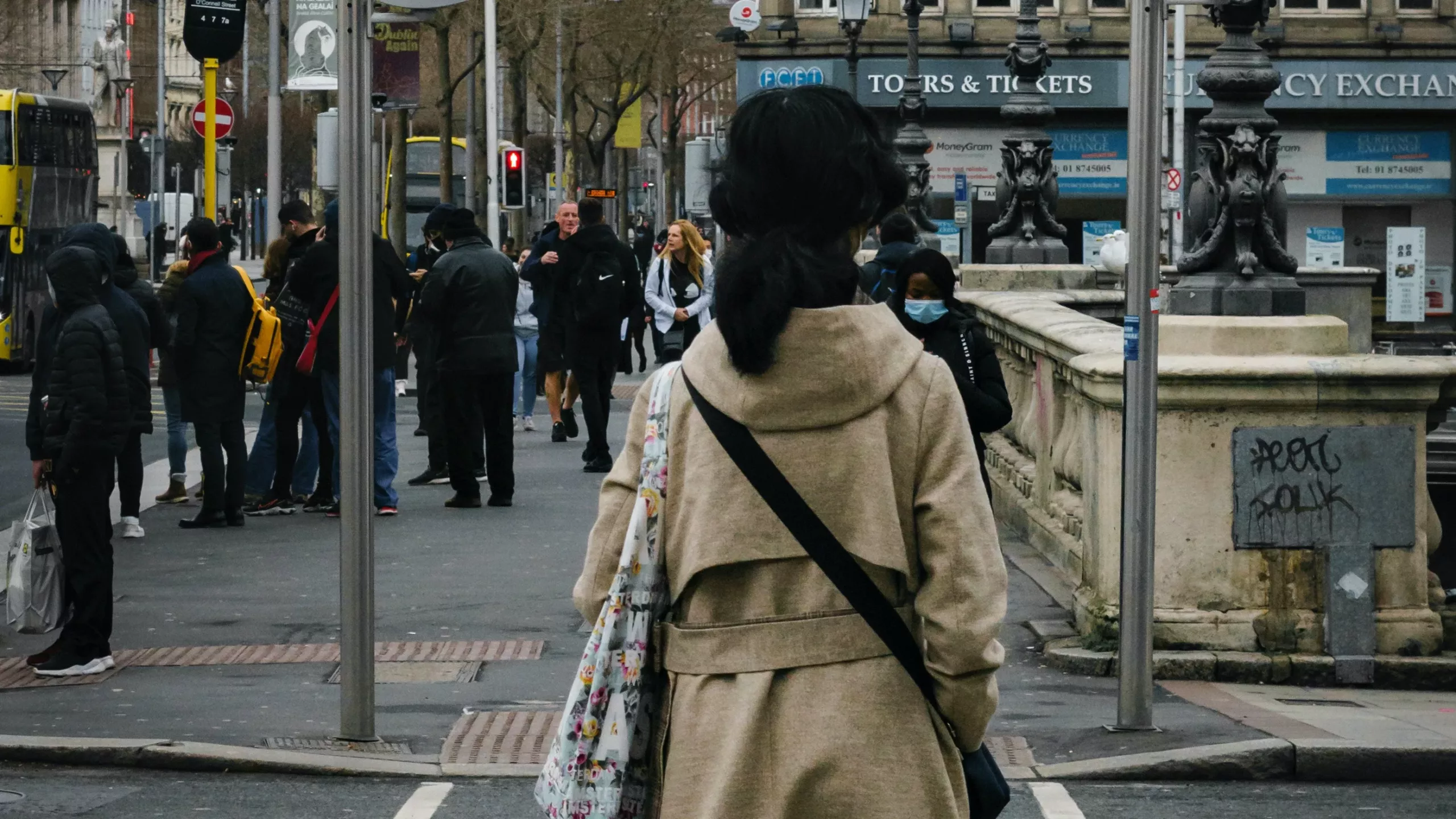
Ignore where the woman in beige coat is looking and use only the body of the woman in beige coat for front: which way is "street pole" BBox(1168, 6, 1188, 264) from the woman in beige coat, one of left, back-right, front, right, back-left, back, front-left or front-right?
front

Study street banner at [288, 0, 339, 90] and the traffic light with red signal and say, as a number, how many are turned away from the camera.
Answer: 0

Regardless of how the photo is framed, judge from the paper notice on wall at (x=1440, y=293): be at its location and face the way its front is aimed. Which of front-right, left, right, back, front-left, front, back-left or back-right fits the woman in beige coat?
front

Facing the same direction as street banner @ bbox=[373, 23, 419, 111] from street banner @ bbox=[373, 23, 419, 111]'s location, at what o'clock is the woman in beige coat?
The woman in beige coat is roughly at 12 o'clock from the street banner.

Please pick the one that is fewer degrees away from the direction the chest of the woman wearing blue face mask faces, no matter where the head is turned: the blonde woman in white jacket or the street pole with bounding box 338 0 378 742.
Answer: the street pole

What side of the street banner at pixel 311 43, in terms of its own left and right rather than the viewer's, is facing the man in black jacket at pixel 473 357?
front

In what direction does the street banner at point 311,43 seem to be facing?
toward the camera

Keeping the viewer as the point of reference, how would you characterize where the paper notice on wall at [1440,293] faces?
facing the viewer

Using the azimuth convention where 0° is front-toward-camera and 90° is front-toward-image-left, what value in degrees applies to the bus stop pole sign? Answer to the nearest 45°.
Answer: approximately 0°

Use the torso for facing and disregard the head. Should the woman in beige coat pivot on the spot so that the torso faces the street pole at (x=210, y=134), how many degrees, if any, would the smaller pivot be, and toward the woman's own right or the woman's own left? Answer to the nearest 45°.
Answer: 0° — they already face it

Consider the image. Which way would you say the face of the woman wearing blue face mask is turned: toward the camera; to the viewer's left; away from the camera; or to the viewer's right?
toward the camera

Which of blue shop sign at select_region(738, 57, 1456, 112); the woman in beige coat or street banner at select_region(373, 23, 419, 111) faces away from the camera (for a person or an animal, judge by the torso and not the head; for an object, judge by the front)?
the woman in beige coat

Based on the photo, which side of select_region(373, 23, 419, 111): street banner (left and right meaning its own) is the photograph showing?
front
